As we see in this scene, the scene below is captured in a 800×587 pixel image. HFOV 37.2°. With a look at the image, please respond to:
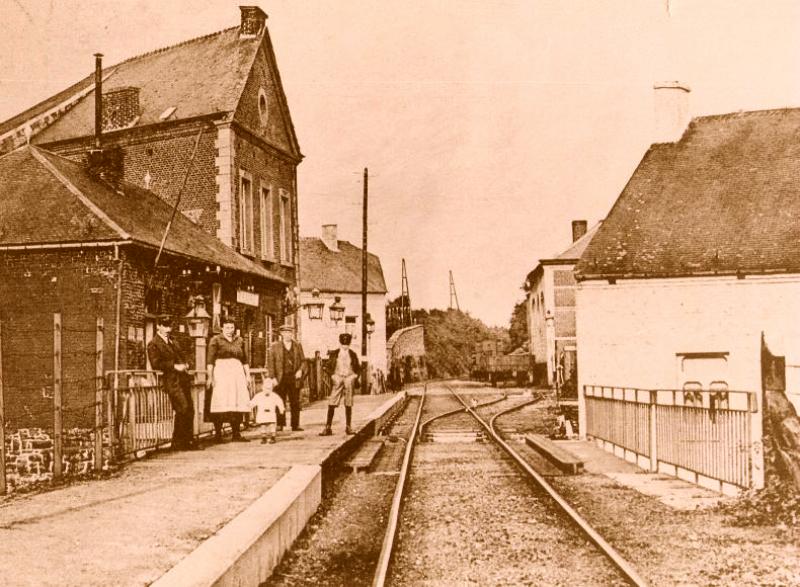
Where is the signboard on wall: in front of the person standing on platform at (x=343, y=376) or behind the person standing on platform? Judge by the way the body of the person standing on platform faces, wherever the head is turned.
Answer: behind

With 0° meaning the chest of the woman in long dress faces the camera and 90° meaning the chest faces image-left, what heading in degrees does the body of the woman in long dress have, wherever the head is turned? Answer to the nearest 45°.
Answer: approximately 0°

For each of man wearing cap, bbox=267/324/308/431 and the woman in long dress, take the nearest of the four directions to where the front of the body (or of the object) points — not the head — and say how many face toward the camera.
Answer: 2

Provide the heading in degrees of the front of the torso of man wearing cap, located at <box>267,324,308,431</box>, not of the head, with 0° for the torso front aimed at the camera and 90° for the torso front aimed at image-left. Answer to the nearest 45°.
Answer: approximately 0°

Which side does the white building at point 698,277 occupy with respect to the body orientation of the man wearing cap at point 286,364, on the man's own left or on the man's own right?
on the man's own left

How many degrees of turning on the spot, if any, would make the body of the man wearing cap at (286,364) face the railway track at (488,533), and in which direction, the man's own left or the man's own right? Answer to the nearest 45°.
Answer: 0° — they already face it

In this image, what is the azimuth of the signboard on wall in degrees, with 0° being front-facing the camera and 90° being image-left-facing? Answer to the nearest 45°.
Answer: approximately 315°
